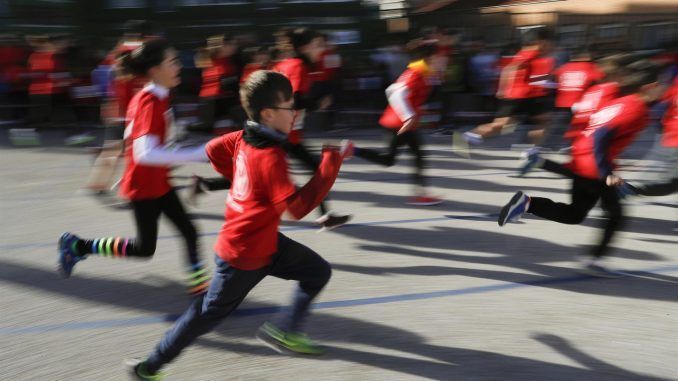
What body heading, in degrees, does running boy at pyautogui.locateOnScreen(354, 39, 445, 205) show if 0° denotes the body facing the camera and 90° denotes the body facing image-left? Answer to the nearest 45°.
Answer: approximately 270°

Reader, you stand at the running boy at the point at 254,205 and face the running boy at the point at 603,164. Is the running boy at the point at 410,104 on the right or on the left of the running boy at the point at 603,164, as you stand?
left
